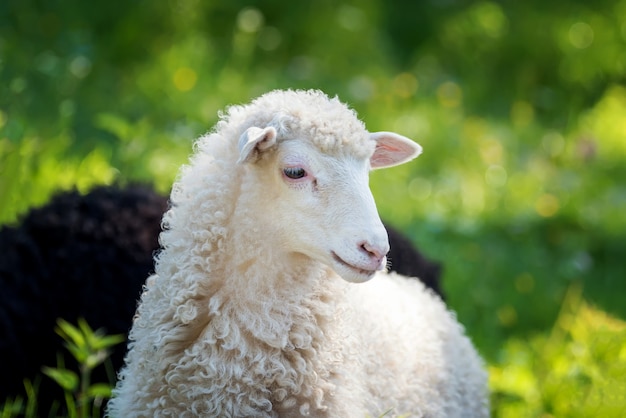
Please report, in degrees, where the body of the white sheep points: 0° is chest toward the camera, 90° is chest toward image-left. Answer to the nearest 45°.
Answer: approximately 45°

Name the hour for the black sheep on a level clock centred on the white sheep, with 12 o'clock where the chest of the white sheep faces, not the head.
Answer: The black sheep is roughly at 3 o'clock from the white sheep.
